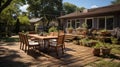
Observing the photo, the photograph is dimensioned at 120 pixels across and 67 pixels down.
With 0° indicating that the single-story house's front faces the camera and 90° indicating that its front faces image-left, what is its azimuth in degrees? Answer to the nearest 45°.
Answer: approximately 45°
